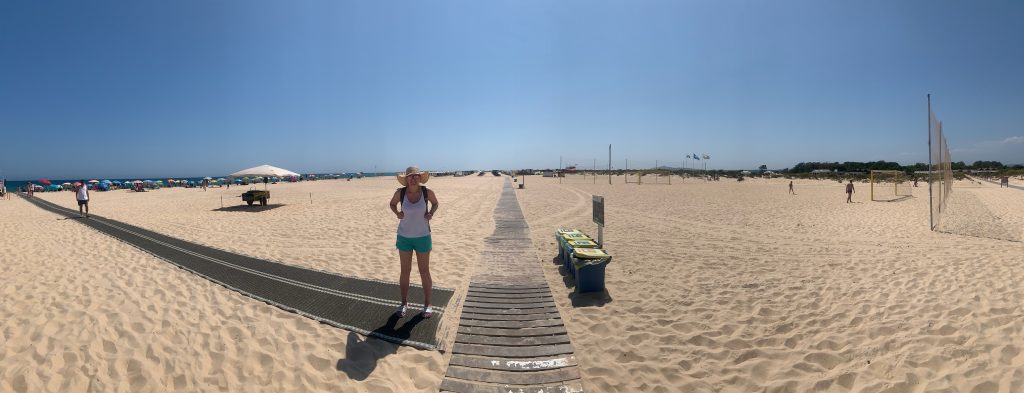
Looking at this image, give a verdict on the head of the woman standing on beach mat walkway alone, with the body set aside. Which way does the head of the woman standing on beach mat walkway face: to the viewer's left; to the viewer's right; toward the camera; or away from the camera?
toward the camera

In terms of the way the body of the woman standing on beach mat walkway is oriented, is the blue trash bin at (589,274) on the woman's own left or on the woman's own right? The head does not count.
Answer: on the woman's own left

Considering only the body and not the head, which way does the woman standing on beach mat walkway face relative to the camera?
toward the camera

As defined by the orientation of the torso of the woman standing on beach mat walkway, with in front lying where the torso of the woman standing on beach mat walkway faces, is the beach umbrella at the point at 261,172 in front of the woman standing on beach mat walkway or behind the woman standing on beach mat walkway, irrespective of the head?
behind
